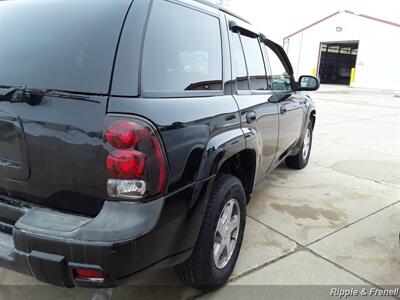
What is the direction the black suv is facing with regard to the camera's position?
facing away from the viewer and to the right of the viewer

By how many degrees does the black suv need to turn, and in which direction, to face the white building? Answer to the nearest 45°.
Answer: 0° — it already faces it
